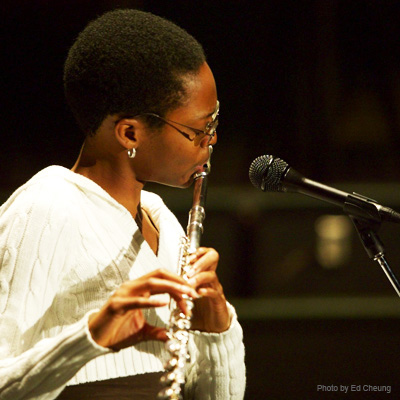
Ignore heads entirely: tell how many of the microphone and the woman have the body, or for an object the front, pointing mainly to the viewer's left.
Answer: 1

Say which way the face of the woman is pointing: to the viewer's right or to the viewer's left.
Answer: to the viewer's right

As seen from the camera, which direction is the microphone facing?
to the viewer's left

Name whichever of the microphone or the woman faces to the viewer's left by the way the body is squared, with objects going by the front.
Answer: the microphone

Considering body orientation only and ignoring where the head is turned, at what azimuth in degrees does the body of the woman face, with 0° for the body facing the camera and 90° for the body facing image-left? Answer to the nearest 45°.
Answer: approximately 315°
